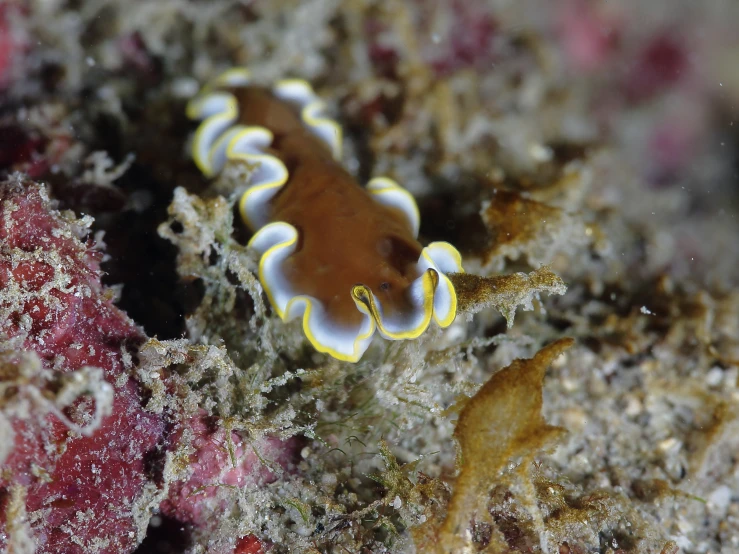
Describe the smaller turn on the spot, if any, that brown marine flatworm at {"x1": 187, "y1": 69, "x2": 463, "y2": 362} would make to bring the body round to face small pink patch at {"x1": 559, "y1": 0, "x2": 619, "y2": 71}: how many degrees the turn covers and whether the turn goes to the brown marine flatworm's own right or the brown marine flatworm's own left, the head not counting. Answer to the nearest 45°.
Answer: approximately 90° to the brown marine flatworm's own left

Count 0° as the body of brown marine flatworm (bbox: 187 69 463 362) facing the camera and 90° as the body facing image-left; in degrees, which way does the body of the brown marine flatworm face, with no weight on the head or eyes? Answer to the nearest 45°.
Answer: approximately 315°

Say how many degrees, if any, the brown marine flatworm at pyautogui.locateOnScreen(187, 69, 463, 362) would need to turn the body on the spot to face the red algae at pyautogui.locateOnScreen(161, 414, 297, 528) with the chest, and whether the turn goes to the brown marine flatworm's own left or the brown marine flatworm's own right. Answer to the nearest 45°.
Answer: approximately 90° to the brown marine flatworm's own right

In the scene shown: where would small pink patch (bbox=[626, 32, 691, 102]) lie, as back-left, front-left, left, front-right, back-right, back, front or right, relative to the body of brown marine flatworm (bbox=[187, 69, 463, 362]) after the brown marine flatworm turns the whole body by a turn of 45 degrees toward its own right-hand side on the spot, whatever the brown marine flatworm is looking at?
back-left

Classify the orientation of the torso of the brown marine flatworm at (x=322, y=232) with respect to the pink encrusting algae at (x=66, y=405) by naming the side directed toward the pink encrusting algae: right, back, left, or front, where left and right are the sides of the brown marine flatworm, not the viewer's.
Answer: right

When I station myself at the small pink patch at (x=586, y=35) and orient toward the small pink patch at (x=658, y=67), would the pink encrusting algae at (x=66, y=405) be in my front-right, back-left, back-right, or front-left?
back-right
